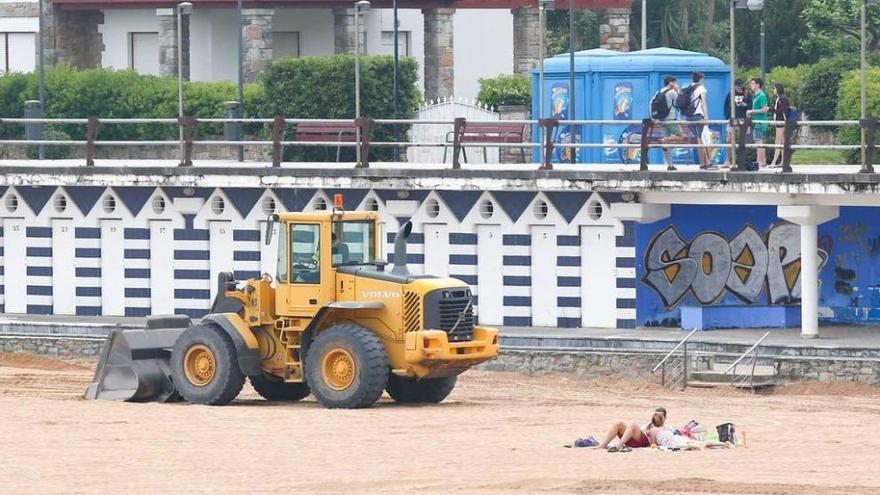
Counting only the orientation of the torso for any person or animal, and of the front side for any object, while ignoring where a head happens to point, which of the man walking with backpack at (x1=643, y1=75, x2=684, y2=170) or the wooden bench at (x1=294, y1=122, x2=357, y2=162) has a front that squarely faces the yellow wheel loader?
the wooden bench

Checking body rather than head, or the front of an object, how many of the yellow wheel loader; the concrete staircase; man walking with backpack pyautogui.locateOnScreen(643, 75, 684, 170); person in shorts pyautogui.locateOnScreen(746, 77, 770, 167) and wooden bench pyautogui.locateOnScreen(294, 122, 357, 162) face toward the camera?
2

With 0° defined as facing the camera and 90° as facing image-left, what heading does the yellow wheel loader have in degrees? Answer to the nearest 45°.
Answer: approximately 135°

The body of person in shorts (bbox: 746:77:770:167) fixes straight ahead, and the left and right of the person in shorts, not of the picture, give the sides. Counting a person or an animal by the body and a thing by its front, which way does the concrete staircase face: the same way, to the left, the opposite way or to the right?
to the left

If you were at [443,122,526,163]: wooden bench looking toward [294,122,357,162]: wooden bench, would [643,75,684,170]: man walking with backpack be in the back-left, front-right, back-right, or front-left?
back-left
